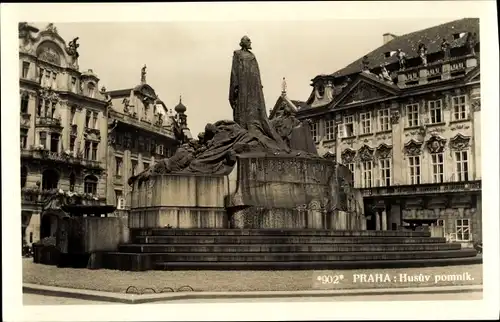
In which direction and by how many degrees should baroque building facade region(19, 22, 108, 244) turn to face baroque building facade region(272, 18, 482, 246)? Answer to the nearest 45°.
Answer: approximately 45° to its left

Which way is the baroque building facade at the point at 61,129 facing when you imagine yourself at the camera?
facing the viewer and to the right of the viewer

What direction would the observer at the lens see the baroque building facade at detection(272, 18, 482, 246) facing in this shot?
facing the viewer and to the left of the viewer

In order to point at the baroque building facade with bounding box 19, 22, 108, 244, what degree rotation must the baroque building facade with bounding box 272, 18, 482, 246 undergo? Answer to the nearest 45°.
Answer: approximately 45° to its right

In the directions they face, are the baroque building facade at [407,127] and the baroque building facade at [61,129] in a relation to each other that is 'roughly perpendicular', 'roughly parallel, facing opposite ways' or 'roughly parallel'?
roughly perpendicular

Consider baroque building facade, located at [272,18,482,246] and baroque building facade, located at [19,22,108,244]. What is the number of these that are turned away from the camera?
0
